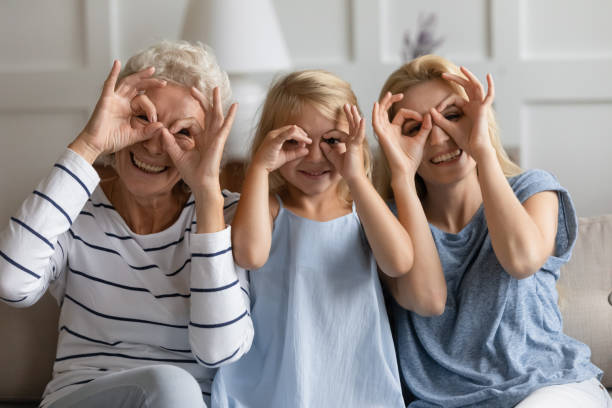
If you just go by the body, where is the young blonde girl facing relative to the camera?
toward the camera

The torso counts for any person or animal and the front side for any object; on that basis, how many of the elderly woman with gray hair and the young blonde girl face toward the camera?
2

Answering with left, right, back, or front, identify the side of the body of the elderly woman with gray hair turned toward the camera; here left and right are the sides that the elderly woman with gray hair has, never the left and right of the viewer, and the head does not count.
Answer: front

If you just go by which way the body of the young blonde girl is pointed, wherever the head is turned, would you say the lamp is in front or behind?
behind

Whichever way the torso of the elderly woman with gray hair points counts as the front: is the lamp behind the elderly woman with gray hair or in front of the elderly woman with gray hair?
behind
